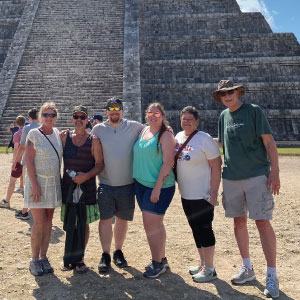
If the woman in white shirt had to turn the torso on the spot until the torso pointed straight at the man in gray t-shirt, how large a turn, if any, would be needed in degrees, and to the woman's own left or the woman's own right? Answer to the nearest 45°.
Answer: approximately 45° to the woman's own right

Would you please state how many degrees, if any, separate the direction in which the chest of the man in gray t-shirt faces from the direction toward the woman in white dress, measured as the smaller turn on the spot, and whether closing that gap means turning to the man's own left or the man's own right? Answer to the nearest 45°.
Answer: approximately 90° to the man's own right

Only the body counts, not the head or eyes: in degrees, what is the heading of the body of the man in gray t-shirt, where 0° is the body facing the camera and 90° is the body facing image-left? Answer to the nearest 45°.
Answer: approximately 0°

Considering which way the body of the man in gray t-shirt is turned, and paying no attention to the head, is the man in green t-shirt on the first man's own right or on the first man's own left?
on the first man's own left

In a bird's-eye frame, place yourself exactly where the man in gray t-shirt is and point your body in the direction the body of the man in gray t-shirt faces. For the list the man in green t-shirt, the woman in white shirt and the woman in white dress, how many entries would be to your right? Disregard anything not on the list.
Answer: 1
